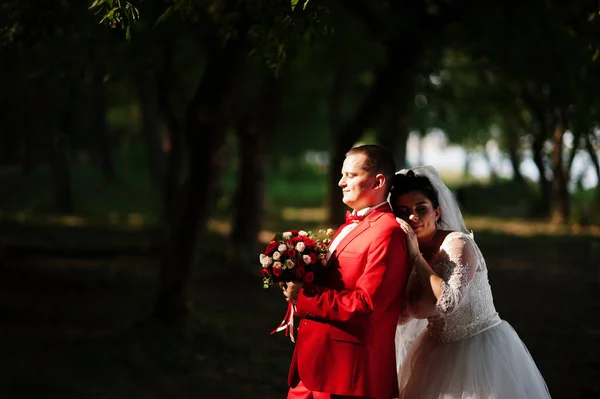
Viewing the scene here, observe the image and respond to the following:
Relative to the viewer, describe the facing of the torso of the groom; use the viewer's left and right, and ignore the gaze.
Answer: facing to the left of the viewer

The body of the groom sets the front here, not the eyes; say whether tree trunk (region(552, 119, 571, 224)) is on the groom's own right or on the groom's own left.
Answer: on the groom's own right

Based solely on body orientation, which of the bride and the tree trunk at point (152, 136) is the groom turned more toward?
the tree trunk

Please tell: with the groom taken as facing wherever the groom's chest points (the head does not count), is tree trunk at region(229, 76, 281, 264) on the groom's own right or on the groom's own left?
on the groom's own right

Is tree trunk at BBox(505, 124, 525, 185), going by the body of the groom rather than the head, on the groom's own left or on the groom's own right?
on the groom's own right

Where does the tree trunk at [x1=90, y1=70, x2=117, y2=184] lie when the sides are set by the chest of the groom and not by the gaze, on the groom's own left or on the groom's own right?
on the groom's own right

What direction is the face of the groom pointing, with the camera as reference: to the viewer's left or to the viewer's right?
to the viewer's left

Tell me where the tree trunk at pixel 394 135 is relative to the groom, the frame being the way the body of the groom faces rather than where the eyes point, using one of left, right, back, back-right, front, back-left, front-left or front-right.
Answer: right

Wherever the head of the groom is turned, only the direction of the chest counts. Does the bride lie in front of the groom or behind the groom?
behind

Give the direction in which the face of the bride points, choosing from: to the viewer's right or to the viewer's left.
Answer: to the viewer's left

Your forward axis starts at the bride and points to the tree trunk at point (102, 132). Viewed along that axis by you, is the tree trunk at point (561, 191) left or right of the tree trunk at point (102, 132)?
right
